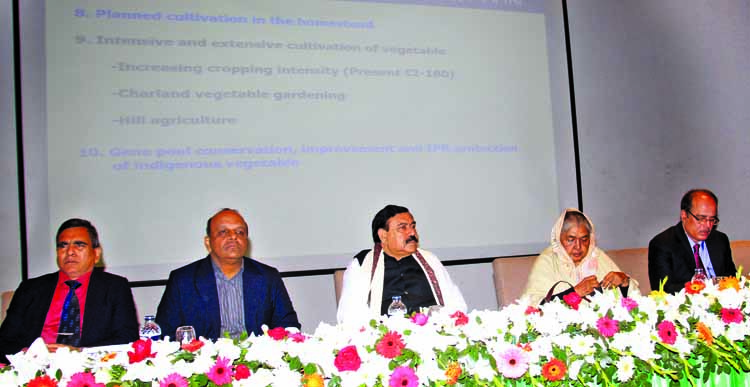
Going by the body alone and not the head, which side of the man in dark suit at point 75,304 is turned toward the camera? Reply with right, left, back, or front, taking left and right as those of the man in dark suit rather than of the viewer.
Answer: front

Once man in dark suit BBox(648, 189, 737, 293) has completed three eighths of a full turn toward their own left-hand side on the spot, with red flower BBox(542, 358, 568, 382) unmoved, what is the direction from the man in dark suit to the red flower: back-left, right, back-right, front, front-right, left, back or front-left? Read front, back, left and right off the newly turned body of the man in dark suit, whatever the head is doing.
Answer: back

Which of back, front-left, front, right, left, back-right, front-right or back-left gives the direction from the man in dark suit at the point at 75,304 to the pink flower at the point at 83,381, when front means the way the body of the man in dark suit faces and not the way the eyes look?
front

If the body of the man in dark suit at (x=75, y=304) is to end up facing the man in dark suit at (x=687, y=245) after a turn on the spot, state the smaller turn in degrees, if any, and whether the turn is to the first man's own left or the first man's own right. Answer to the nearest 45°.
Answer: approximately 90° to the first man's own left

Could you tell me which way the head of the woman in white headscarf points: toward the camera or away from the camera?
toward the camera

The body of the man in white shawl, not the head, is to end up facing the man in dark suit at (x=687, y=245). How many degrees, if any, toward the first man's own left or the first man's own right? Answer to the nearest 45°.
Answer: approximately 90° to the first man's own left

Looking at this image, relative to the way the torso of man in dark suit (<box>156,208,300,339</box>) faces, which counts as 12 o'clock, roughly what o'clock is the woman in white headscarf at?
The woman in white headscarf is roughly at 9 o'clock from the man in dark suit.

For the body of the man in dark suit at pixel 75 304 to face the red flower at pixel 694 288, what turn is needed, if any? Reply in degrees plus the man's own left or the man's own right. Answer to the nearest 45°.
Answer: approximately 45° to the man's own left

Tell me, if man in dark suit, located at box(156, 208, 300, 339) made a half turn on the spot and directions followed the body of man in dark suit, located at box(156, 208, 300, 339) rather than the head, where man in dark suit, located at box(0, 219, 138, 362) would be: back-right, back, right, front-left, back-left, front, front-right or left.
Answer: left

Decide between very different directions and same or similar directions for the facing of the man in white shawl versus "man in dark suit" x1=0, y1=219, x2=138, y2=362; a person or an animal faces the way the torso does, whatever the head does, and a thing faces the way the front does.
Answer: same or similar directions

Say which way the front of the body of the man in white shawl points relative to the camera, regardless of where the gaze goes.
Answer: toward the camera

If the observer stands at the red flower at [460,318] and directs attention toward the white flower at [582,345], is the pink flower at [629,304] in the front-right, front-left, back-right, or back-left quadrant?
front-left

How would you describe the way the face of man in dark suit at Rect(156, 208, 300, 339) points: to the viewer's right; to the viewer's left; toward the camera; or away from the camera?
toward the camera

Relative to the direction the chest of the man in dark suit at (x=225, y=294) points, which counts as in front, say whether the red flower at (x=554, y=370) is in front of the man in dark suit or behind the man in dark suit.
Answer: in front

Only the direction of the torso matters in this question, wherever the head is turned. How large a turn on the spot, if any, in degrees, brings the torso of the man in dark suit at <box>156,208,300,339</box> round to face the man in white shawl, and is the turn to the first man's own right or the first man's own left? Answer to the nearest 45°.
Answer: approximately 90° to the first man's own left

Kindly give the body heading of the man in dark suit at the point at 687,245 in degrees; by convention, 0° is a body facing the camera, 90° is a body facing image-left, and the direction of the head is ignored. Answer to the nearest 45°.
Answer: approximately 315°
